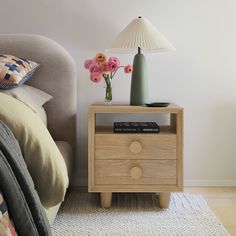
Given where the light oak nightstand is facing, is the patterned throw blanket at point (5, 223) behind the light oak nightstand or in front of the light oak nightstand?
in front

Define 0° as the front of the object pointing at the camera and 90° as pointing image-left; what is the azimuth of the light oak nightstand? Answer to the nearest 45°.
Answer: approximately 0°
